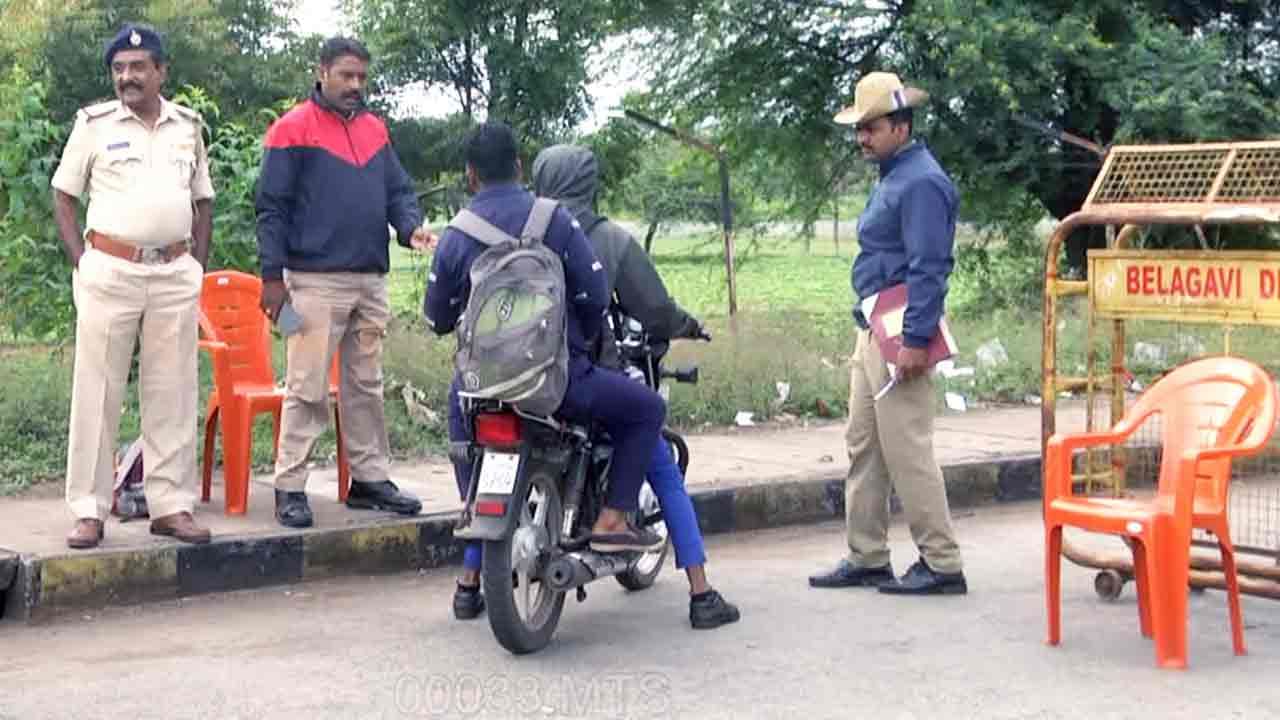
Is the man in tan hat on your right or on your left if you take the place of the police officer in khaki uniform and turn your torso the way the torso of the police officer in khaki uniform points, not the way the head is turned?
on your left

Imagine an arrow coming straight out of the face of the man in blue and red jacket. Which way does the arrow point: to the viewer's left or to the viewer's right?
to the viewer's right

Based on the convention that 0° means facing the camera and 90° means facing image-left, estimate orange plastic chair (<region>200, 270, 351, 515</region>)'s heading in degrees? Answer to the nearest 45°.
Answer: approximately 315°

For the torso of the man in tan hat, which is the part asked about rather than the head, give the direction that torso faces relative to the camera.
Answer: to the viewer's left

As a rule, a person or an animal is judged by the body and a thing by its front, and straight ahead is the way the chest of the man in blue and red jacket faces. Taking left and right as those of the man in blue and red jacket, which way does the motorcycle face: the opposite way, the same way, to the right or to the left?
to the left
